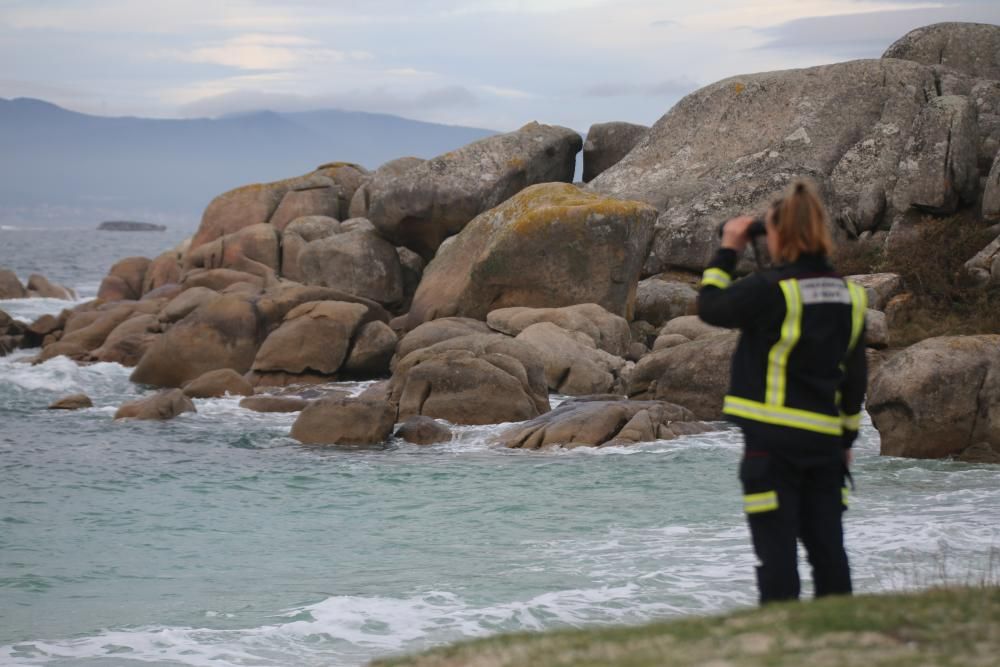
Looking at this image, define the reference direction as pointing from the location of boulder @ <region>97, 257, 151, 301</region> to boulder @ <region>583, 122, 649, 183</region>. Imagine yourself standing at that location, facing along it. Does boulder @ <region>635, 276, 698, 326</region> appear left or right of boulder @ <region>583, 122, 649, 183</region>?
right

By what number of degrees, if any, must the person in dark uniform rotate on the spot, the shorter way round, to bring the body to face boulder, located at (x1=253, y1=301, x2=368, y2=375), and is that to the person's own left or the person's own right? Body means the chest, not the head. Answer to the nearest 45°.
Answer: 0° — they already face it

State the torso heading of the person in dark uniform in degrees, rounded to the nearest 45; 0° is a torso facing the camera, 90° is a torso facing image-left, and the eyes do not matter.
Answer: approximately 135°

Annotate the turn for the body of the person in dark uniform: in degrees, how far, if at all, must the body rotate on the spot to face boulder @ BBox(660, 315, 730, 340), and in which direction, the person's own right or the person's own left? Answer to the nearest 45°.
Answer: approximately 45° to the person's own right
